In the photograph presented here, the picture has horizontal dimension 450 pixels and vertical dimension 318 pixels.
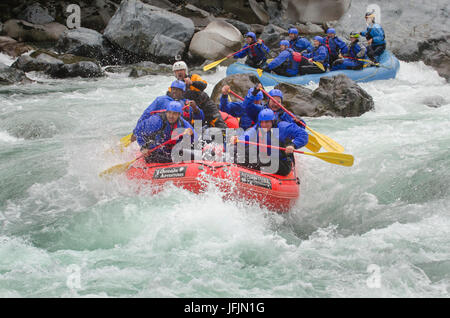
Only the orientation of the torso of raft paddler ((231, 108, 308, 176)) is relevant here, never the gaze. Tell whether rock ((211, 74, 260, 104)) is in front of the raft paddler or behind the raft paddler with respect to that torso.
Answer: behind

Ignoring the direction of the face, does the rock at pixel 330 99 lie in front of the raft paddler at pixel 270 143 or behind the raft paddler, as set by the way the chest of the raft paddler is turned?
behind

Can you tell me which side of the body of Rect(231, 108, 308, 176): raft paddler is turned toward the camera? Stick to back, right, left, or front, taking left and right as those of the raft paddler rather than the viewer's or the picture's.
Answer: front

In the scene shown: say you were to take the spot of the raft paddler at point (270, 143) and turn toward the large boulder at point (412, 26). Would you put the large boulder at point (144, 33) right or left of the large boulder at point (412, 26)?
left

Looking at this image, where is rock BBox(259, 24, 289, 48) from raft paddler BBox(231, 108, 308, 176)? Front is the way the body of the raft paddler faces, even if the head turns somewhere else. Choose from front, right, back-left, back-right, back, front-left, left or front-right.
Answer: back

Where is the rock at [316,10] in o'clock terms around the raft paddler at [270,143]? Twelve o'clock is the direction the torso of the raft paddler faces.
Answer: The rock is roughly at 6 o'clock from the raft paddler.

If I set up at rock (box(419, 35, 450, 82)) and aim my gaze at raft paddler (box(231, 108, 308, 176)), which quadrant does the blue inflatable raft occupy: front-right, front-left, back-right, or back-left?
front-right

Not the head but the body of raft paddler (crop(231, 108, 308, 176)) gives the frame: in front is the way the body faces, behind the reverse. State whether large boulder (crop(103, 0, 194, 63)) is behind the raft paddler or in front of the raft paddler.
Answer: behind

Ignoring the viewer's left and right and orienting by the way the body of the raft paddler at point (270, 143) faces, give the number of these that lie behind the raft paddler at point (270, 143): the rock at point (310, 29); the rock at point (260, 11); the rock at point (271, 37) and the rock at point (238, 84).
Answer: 4

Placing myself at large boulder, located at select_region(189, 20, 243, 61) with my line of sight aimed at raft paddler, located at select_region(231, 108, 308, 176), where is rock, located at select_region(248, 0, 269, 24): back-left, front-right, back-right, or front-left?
back-left

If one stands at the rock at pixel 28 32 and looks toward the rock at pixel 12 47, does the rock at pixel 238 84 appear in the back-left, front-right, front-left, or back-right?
front-left

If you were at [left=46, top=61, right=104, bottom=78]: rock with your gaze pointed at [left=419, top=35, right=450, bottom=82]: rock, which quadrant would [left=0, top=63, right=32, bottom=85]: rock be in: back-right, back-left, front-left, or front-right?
back-right

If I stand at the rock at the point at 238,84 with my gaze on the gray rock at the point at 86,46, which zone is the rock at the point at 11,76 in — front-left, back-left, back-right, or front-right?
front-left

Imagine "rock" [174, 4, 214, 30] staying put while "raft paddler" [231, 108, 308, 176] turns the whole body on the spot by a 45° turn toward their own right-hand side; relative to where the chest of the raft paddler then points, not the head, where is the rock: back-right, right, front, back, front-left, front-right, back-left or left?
back-right

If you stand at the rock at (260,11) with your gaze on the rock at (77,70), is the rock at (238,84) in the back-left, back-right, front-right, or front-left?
front-left

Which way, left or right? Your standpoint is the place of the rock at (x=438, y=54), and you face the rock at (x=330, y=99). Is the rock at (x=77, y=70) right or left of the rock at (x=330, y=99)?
right
